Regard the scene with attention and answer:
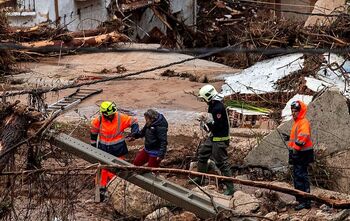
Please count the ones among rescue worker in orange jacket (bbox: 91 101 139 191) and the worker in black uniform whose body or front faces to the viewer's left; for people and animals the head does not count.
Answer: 1

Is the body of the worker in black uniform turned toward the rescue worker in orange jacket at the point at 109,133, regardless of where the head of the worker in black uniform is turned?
yes

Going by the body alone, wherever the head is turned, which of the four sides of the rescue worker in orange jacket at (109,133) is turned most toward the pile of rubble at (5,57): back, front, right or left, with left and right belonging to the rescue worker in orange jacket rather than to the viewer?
back

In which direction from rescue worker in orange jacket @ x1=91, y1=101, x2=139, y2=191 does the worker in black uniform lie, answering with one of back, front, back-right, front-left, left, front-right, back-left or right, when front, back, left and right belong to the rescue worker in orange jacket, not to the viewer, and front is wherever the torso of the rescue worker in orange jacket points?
left

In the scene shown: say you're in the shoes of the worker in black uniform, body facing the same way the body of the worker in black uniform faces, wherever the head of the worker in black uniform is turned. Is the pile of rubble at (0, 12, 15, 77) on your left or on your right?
on your right

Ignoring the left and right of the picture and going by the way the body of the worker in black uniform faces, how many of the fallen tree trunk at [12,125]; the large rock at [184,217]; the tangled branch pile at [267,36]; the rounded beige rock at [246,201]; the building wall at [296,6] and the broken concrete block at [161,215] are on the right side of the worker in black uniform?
2

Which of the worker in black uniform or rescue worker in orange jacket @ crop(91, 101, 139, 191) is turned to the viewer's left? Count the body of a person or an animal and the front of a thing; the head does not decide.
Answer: the worker in black uniform

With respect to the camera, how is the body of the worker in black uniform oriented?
to the viewer's left

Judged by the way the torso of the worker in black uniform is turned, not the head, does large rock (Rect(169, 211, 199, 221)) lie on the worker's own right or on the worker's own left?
on the worker's own left

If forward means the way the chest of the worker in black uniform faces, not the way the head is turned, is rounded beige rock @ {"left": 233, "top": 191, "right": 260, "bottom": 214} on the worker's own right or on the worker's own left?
on the worker's own left

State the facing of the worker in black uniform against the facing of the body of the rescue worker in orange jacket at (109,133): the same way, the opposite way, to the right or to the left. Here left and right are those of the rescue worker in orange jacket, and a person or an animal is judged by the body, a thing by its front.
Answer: to the right
